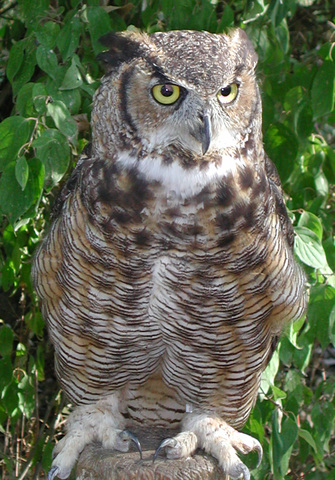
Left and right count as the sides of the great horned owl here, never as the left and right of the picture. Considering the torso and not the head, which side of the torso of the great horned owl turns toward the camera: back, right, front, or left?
front
